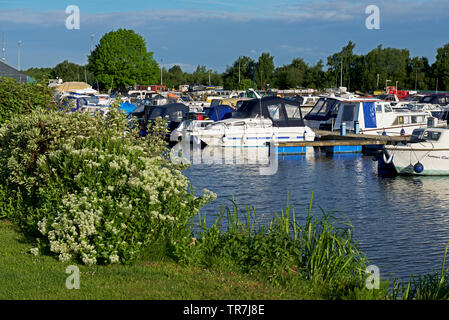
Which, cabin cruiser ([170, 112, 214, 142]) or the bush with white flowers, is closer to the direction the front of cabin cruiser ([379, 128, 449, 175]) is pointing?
the cabin cruiser

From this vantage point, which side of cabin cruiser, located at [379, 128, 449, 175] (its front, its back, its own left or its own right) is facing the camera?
left

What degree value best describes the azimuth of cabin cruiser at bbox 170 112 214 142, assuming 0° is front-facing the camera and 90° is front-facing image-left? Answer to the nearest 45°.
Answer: approximately 90°

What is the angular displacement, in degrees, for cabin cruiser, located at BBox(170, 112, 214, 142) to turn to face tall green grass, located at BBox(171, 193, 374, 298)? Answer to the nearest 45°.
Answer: approximately 90° to its left

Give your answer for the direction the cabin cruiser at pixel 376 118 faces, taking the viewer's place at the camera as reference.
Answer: facing away from the viewer and to the right of the viewer

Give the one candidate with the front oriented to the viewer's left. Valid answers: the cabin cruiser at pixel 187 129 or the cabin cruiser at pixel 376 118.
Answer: the cabin cruiser at pixel 187 129

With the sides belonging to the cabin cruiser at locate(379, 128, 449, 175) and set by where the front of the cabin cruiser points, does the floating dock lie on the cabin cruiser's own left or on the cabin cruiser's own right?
on the cabin cruiser's own right

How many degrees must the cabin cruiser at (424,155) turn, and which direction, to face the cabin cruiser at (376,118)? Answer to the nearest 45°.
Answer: approximately 90° to its right

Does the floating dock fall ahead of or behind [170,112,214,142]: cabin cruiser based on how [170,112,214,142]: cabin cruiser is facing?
behind

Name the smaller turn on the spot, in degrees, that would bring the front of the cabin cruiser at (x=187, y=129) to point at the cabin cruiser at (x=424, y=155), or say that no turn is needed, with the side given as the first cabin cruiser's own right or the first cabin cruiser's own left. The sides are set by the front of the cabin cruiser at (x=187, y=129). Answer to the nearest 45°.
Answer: approximately 135° to the first cabin cruiser's own left

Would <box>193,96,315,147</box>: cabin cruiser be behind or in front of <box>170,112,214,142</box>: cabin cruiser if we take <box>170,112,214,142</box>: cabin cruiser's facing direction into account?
behind
